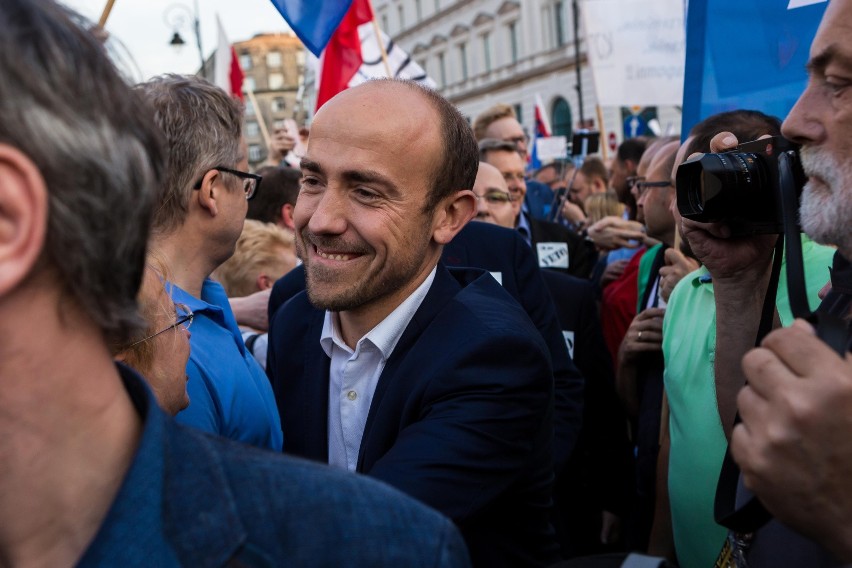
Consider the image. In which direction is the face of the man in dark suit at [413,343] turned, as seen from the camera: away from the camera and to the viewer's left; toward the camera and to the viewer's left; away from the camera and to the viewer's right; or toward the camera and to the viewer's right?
toward the camera and to the viewer's left

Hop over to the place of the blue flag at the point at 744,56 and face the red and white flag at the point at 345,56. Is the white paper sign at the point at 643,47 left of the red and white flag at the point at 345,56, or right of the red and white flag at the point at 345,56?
right

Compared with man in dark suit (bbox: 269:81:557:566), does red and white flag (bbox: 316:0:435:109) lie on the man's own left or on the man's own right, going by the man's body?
on the man's own right

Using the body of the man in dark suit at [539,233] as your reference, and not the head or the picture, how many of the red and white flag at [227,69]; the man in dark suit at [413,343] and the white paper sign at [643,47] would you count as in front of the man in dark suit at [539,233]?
1
